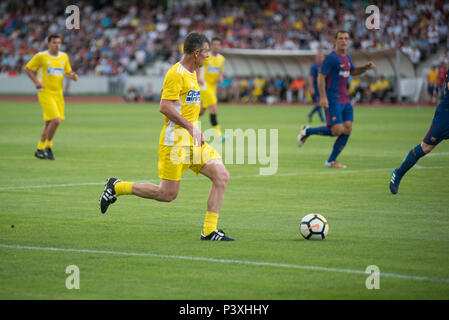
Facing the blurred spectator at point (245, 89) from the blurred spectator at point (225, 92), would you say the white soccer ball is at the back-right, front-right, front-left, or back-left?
front-right

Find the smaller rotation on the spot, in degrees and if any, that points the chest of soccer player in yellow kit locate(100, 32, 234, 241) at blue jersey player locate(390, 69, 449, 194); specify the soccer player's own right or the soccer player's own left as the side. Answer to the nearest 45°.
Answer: approximately 45° to the soccer player's own left

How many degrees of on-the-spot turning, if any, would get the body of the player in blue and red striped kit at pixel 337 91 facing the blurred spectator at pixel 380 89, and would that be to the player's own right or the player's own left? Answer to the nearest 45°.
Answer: approximately 135° to the player's own left

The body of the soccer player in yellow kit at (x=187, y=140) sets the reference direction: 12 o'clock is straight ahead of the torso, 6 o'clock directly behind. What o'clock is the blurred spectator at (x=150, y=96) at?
The blurred spectator is roughly at 9 o'clock from the soccer player in yellow kit.

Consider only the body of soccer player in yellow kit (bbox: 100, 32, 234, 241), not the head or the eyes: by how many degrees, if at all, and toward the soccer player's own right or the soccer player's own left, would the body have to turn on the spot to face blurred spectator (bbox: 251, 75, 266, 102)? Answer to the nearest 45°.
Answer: approximately 90° to the soccer player's own left

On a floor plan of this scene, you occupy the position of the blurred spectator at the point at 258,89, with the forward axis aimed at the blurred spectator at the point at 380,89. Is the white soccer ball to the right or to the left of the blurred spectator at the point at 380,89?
right

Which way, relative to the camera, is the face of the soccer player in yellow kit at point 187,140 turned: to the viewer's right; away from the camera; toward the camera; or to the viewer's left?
to the viewer's right

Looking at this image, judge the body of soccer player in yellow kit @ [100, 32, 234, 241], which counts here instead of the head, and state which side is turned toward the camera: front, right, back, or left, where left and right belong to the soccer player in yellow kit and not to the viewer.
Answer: right

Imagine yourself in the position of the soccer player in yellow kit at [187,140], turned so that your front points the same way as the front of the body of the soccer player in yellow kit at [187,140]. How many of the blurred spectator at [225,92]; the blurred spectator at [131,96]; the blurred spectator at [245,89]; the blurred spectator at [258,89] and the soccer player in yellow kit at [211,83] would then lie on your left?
5

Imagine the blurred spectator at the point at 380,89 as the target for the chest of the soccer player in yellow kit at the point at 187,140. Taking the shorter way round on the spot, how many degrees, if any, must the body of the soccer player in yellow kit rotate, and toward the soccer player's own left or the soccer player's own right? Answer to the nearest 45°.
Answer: approximately 90° to the soccer player's own left

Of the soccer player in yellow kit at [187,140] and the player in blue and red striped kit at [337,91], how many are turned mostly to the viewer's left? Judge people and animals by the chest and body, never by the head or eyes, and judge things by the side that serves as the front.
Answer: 0
